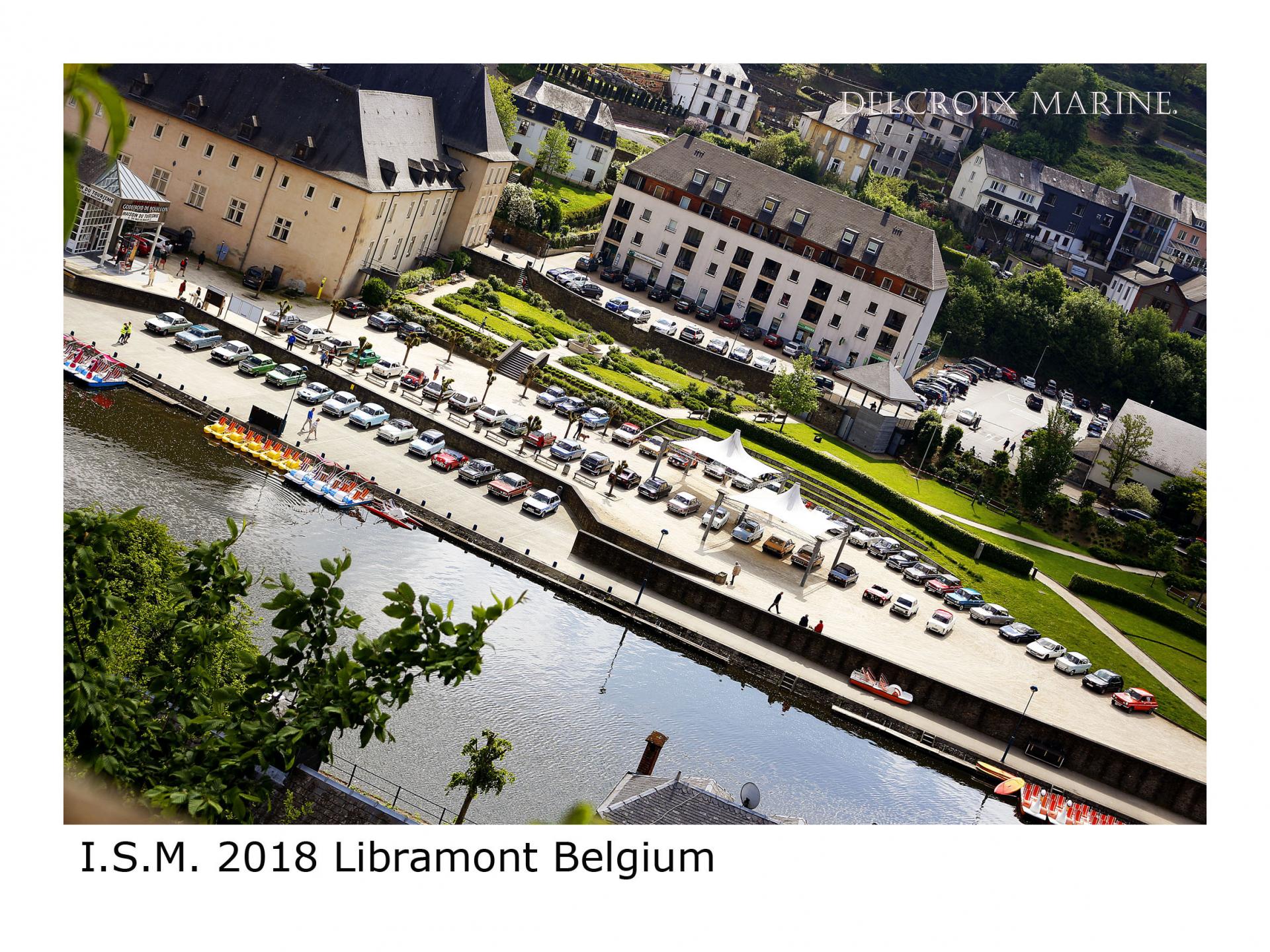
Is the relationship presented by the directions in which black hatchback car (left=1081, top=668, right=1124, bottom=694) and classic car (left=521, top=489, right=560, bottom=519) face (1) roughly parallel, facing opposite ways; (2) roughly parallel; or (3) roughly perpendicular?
roughly parallel

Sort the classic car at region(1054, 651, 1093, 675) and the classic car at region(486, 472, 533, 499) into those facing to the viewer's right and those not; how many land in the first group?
0

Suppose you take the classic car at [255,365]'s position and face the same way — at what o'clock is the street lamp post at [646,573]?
The street lamp post is roughly at 9 o'clock from the classic car.

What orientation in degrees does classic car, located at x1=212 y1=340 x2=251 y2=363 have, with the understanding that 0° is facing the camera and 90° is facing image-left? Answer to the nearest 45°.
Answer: approximately 45°

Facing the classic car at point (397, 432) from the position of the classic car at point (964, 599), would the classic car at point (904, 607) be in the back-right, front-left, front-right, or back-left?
front-left

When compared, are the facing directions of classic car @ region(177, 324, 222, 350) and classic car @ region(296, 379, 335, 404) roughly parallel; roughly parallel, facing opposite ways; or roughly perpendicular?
roughly parallel

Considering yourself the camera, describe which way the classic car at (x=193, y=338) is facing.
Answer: facing the viewer and to the left of the viewer

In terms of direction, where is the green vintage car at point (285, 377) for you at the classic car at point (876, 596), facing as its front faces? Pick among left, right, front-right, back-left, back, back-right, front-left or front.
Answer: front-right

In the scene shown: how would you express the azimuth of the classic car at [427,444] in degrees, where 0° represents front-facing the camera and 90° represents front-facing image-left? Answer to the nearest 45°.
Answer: approximately 45°

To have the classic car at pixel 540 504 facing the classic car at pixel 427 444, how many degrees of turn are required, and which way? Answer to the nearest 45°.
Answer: approximately 90° to its right

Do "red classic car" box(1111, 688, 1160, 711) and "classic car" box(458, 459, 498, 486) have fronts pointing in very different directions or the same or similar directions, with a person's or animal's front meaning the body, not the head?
same or similar directions

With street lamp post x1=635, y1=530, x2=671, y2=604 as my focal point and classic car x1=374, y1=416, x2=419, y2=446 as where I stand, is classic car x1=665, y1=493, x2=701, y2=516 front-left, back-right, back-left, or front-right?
front-left
